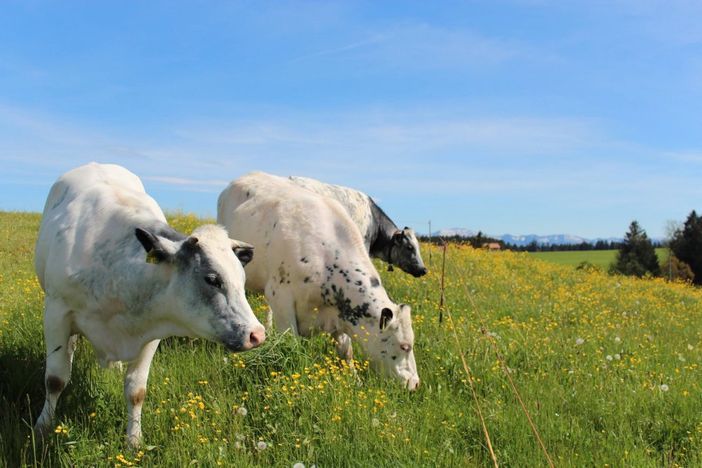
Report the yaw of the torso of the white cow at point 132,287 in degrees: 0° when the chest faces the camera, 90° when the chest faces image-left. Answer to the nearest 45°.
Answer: approximately 315°

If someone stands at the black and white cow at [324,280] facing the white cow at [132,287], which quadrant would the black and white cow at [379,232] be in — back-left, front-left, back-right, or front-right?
back-right

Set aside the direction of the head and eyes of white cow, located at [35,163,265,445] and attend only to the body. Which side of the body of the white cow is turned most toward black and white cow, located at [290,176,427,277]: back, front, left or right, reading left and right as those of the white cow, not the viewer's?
left

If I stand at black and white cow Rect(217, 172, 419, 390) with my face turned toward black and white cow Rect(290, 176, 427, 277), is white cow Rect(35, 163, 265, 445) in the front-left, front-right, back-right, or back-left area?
back-left

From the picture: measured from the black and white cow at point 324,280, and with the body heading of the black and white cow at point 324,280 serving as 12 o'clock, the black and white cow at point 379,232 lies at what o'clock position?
the black and white cow at point 379,232 is roughly at 8 o'clock from the black and white cow at point 324,280.

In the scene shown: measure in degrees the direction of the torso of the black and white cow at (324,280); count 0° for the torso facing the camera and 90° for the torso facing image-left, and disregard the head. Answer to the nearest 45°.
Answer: approximately 315°

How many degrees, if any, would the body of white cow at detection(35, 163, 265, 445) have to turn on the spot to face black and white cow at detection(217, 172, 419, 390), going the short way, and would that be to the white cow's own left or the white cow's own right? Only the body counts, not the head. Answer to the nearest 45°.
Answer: approximately 90° to the white cow's own left

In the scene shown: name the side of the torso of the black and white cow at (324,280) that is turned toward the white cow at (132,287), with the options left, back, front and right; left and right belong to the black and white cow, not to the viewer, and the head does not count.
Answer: right

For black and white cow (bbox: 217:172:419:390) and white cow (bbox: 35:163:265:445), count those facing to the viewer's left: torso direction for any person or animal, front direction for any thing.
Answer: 0
